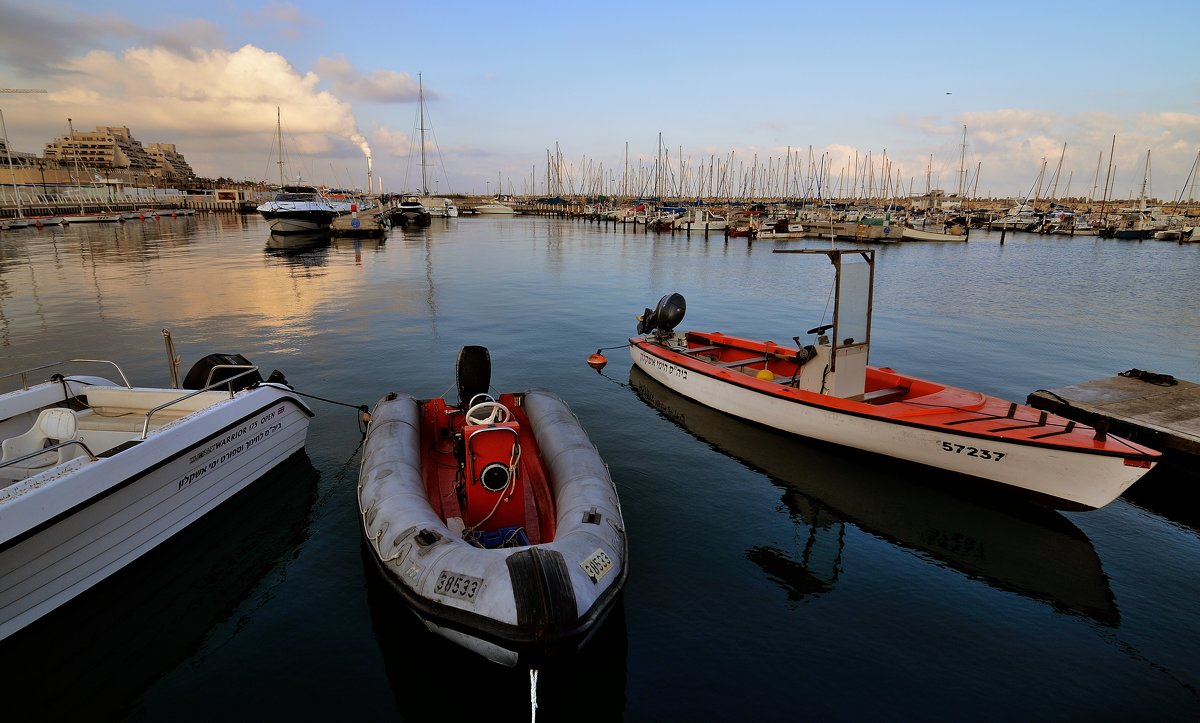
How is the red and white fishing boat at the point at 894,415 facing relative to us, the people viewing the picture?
facing the viewer and to the right of the viewer

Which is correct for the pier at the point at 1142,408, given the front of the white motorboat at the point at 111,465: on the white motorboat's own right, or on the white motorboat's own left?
on the white motorboat's own left

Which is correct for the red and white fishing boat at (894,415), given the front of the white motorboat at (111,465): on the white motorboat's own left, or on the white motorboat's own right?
on the white motorboat's own left

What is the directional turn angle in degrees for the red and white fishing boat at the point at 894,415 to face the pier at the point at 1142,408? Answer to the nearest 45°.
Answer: approximately 90° to its left

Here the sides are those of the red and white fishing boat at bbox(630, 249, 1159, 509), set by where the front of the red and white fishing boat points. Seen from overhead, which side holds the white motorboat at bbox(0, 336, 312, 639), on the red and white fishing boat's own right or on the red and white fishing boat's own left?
on the red and white fishing boat's own right

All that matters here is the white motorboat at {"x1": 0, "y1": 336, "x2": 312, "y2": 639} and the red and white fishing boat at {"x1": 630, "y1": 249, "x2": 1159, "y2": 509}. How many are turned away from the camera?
0

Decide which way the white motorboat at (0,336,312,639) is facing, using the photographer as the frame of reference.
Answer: facing the viewer and to the left of the viewer
